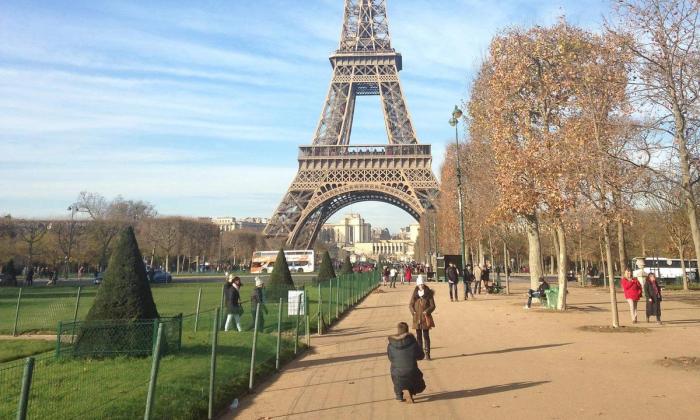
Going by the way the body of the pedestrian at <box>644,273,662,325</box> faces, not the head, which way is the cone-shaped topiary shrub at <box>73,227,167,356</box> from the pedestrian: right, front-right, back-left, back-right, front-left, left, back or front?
front-right

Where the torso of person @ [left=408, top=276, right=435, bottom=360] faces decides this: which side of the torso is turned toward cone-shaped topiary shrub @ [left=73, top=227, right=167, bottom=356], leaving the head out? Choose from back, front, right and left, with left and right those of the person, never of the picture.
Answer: right

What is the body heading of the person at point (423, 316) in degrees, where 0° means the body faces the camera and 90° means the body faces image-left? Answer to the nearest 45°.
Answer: approximately 0°

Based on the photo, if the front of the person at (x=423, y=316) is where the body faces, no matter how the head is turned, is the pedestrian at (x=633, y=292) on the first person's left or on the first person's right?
on the first person's left

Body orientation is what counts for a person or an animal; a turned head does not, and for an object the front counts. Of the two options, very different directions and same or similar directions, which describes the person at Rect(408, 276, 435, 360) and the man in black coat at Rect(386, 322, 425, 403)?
very different directions

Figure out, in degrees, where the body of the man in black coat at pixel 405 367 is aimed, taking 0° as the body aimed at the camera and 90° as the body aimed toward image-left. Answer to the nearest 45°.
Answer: approximately 180°

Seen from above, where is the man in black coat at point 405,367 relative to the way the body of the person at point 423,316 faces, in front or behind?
in front

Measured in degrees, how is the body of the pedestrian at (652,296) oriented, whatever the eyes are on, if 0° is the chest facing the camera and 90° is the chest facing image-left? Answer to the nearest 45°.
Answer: approximately 0°

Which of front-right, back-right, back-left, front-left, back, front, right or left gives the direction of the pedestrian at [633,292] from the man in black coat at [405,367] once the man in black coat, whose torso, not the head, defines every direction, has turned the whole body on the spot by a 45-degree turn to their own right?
front

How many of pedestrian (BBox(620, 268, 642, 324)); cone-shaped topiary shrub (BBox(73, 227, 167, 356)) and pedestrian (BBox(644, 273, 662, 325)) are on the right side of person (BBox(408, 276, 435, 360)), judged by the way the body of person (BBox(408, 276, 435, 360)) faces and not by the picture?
1

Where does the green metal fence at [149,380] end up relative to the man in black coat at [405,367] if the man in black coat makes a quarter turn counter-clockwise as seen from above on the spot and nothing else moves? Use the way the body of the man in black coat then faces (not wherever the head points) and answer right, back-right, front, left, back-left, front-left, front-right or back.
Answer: front
